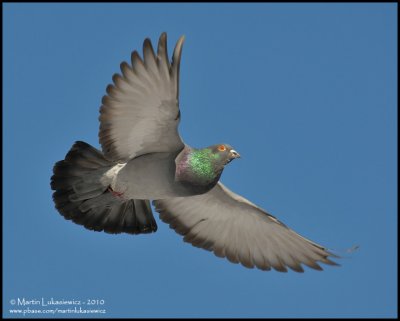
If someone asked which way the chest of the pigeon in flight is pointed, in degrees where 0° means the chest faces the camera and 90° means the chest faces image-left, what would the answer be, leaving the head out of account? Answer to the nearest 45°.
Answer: approximately 270°
